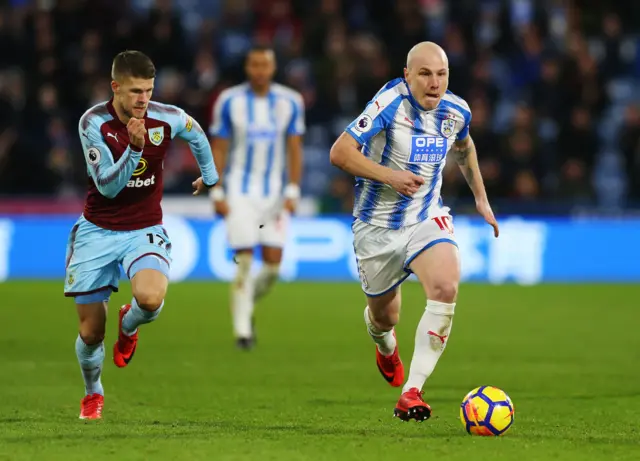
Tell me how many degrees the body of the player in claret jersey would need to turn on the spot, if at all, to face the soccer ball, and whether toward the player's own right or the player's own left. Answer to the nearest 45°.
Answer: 0° — they already face it

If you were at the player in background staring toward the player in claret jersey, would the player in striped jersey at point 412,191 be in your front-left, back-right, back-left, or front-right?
front-left

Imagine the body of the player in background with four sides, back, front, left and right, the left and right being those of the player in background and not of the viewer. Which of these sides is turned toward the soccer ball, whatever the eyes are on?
front

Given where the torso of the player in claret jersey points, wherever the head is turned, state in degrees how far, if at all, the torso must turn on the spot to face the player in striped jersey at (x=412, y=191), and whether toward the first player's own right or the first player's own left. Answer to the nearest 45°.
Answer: approximately 45° to the first player's own left

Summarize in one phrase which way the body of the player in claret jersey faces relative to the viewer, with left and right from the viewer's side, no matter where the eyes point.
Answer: facing the viewer and to the right of the viewer

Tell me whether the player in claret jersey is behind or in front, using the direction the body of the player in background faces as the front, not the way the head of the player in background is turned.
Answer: in front

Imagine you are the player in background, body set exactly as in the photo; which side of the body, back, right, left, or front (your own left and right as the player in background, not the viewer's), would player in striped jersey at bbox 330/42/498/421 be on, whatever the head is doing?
front

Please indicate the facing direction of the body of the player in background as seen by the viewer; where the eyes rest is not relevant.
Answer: toward the camera

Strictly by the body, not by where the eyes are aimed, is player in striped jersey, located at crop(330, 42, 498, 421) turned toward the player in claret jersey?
no

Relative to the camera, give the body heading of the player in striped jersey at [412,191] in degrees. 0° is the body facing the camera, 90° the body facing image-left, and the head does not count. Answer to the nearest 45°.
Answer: approximately 315°

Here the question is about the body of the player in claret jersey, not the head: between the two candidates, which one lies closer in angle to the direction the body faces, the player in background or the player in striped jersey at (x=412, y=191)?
the player in striped jersey

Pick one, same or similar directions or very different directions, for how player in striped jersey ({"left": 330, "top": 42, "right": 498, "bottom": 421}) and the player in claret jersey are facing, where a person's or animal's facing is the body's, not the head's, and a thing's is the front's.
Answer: same or similar directions

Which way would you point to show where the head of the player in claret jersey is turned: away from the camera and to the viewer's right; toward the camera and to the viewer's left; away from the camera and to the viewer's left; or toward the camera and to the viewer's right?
toward the camera and to the viewer's right

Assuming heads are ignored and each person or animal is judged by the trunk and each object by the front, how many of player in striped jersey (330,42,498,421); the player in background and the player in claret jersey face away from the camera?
0

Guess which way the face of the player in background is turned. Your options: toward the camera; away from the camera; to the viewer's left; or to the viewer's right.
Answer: toward the camera
